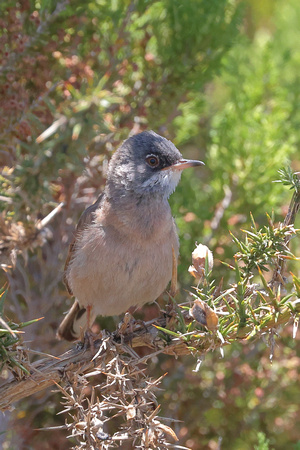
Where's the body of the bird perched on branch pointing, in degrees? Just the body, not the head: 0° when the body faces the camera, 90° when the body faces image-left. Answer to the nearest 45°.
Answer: approximately 315°
